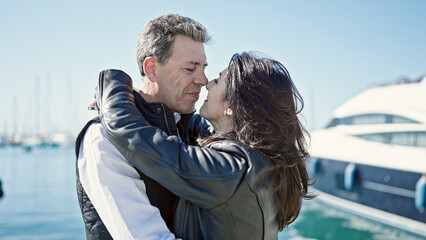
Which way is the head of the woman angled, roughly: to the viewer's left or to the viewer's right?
to the viewer's left

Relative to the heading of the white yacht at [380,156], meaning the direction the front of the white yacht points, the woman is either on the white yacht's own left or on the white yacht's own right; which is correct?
on the white yacht's own left

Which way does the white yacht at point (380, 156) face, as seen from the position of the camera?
facing away from the viewer and to the left of the viewer
